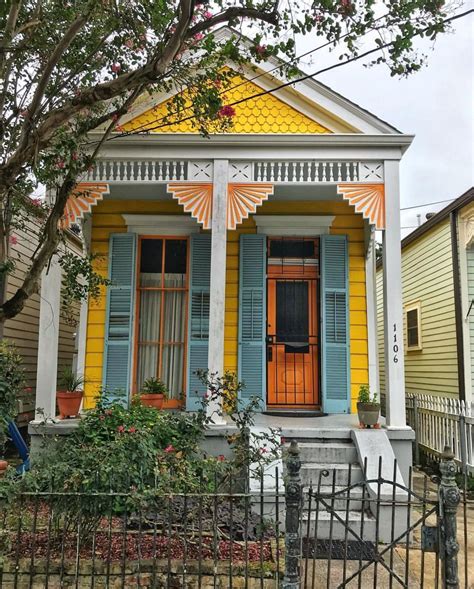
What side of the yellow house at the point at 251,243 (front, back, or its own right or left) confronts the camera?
front

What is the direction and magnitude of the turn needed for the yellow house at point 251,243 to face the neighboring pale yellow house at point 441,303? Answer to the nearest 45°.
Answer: approximately 135° to its left

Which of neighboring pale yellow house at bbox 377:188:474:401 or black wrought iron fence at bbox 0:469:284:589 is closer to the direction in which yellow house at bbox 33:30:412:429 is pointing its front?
the black wrought iron fence

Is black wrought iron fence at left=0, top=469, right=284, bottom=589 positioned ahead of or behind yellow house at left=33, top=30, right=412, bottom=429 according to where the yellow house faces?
ahead

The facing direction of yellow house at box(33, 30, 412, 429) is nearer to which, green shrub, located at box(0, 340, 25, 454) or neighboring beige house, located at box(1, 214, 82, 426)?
the green shrub

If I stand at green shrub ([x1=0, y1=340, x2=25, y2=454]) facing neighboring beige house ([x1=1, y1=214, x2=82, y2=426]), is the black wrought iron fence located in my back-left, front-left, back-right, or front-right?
back-right

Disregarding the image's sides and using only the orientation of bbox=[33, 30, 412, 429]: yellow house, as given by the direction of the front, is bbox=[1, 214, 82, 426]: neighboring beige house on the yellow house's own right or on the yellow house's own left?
on the yellow house's own right
